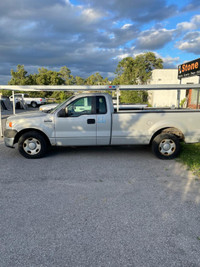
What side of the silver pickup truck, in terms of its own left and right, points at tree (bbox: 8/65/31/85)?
right

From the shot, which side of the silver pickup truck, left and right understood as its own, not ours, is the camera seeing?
left

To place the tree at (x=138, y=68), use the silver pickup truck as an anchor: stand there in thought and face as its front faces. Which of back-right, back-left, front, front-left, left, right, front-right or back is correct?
right
